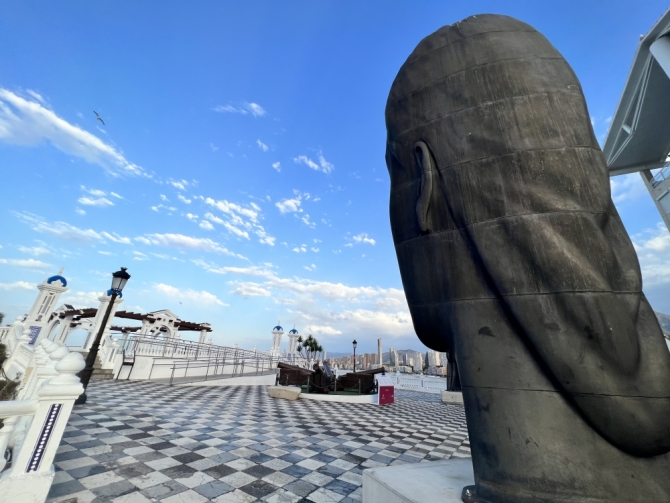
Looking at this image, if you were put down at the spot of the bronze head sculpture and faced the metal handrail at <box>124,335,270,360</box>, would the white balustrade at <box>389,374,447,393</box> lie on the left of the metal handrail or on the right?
right

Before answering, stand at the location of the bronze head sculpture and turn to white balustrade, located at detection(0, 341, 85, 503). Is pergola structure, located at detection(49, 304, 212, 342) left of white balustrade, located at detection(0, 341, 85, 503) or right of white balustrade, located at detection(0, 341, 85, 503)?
right

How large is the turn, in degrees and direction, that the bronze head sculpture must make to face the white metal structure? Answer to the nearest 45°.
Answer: approximately 45° to its right
